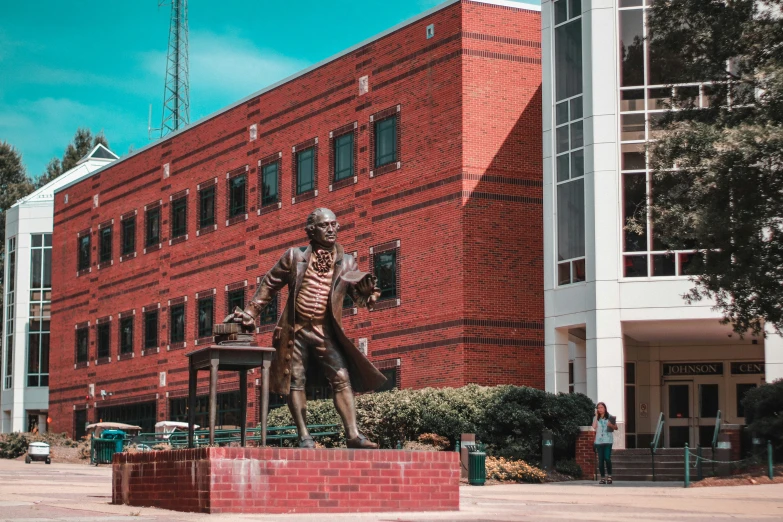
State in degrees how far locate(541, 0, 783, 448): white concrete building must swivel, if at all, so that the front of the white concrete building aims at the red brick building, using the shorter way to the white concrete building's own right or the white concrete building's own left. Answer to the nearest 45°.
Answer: approximately 135° to the white concrete building's own right

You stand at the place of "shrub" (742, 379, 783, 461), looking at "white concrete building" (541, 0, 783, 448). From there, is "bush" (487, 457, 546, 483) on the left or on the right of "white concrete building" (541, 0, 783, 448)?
left

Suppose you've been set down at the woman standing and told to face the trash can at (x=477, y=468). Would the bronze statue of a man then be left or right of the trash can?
left

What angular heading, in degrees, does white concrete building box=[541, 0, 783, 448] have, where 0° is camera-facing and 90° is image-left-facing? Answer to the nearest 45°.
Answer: approximately 0°

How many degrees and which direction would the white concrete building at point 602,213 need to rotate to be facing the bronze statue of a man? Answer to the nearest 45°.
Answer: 0° — it already faces it

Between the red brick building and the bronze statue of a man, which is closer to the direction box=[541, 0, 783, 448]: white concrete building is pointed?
the bronze statue of a man

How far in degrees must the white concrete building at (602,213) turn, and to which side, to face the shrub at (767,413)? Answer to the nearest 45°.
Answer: approximately 45° to its left

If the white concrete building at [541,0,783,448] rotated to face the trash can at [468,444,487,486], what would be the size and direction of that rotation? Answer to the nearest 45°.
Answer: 0° — it already faces it
